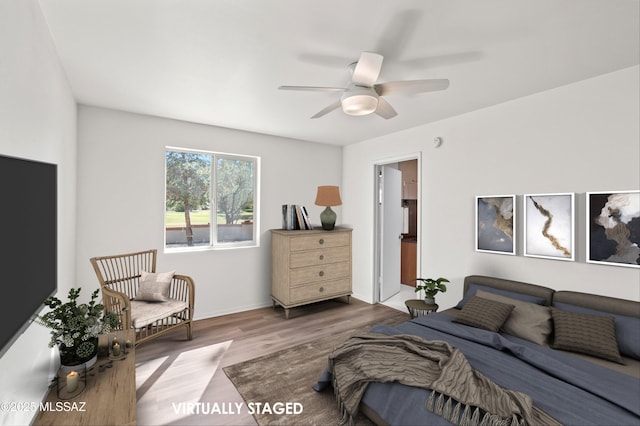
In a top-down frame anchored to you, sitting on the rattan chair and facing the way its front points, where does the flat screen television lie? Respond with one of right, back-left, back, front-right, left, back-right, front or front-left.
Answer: front-right

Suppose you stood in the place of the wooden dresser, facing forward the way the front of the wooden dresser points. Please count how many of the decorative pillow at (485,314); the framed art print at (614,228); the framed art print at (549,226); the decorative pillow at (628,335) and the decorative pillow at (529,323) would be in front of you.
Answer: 5

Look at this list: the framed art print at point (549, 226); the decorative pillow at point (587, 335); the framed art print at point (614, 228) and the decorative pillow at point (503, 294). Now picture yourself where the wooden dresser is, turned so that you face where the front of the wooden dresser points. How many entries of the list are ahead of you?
4

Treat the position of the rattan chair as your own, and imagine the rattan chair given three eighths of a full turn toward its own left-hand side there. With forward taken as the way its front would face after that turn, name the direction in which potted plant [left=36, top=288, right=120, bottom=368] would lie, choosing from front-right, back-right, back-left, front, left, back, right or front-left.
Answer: back

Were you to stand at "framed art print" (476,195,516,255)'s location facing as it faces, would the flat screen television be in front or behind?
in front

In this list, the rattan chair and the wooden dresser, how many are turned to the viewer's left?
0

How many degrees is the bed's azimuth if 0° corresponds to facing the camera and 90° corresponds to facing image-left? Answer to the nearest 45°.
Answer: approximately 45°

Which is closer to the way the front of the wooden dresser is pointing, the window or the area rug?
the area rug
